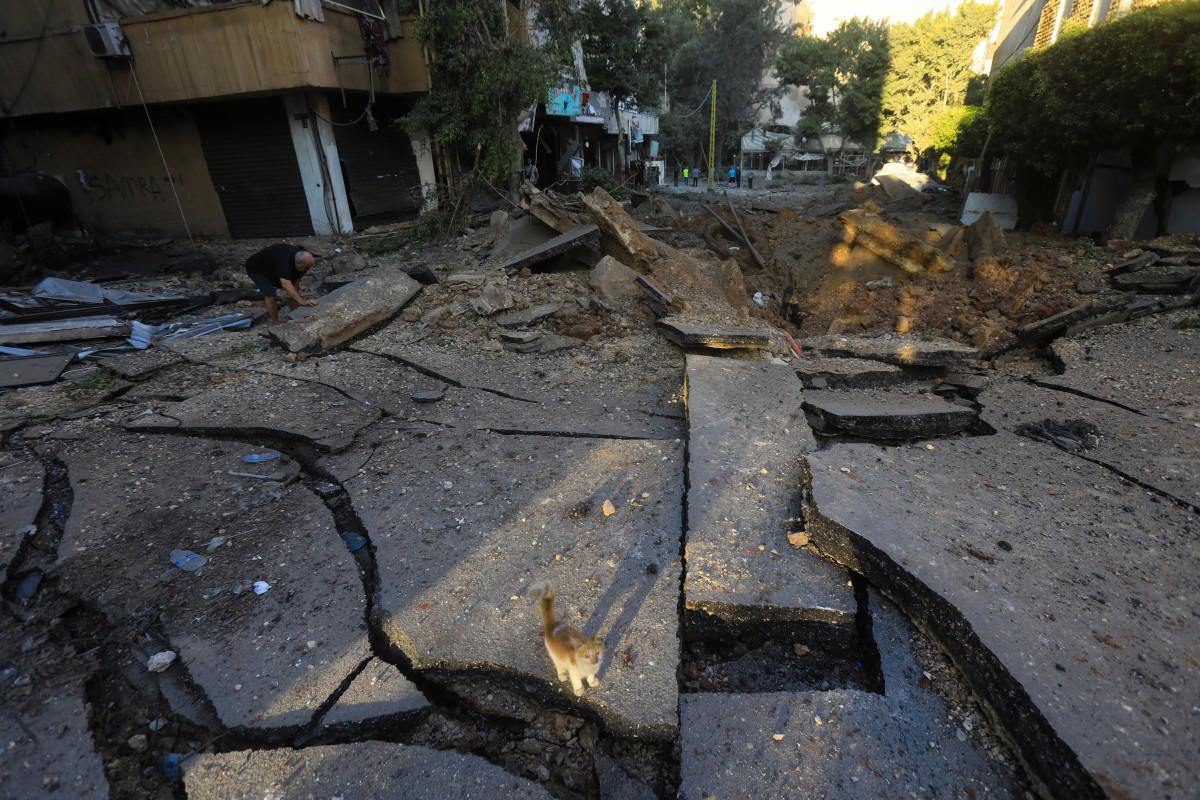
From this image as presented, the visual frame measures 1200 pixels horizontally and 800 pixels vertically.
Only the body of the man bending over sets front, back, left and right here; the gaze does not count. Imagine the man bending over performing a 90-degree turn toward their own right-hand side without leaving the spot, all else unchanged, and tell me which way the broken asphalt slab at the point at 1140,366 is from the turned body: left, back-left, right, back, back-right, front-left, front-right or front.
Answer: front-left

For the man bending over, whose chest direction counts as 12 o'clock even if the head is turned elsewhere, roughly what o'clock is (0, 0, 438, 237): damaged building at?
The damaged building is roughly at 9 o'clock from the man bending over.

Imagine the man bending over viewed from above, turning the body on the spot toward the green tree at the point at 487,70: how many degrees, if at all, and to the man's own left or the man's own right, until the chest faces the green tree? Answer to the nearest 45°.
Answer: approximately 45° to the man's own left

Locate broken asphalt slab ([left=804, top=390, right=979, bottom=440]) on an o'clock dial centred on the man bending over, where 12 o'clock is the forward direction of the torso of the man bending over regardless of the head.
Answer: The broken asphalt slab is roughly at 2 o'clock from the man bending over.

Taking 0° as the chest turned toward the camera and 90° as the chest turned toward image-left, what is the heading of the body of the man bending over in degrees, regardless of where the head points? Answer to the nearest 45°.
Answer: approximately 270°

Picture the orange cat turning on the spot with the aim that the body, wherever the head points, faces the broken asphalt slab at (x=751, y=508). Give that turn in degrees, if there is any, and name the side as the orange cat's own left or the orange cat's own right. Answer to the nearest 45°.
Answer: approximately 90° to the orange cat's own left

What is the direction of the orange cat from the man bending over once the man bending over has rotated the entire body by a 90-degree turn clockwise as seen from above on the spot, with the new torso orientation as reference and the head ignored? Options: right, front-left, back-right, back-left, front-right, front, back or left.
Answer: front

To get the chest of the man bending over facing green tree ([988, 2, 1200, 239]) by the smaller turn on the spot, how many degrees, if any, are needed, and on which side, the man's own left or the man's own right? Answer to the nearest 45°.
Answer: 0° — they already face it

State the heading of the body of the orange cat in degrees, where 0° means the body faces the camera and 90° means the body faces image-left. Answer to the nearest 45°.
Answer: approximately 315°
